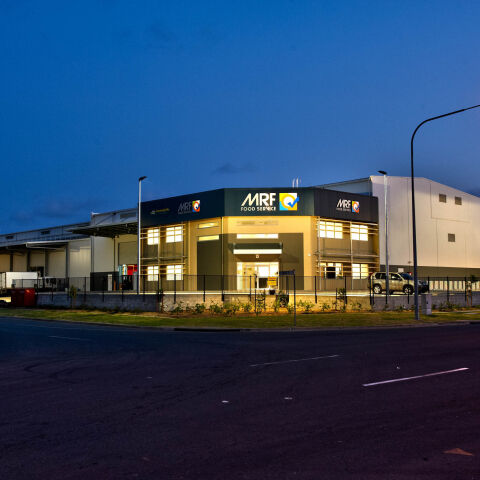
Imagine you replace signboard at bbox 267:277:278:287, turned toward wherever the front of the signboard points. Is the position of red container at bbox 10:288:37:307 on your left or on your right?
on your right

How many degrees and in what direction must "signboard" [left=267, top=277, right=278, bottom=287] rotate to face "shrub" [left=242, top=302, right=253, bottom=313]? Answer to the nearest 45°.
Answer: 0° — it already faces it

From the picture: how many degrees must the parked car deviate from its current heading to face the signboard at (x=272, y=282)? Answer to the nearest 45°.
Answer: approximately 135° to its right

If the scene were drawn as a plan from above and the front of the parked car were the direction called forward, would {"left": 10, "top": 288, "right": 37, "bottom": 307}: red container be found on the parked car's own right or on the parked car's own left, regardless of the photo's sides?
on the parked car's own right

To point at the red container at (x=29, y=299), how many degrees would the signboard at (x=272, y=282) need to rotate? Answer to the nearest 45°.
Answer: approximately 90° to its right

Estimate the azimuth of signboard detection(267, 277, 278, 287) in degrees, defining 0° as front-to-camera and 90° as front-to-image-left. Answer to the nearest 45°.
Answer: approximately 0°

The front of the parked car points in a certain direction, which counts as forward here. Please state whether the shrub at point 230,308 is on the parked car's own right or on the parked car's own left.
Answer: on the parked car's own right
